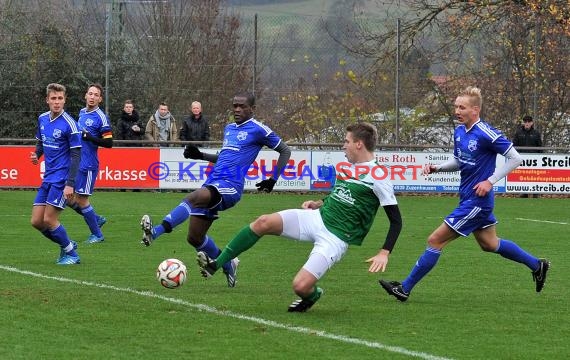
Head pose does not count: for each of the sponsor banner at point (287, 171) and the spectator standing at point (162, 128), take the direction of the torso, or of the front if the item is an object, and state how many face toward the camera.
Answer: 2

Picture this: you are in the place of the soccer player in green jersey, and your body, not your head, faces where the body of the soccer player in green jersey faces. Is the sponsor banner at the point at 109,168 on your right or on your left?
on your right

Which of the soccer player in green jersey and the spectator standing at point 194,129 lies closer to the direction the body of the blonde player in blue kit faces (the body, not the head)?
the soccer player in green jersey

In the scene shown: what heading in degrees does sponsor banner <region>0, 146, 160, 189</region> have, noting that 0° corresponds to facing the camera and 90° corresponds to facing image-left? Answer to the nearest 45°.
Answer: approximately 0°

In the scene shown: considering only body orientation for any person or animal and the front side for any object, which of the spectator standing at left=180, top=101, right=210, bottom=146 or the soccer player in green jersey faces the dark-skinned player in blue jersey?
the spectator standing

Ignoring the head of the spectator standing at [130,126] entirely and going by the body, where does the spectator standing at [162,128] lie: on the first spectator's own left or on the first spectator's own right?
on the first spectator's own left

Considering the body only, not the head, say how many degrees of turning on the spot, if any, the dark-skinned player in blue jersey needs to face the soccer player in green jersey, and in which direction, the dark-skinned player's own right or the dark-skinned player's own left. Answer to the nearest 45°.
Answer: approximately 90° to the dark-skinned player's own left

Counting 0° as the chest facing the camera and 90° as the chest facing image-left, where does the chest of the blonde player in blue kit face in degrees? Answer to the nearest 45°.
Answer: approximately 45°

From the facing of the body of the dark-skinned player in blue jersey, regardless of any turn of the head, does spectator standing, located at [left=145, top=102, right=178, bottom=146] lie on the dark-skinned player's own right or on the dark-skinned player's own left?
on the dark-skinned player's own right

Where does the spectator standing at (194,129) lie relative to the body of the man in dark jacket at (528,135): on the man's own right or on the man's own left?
on the man's own right

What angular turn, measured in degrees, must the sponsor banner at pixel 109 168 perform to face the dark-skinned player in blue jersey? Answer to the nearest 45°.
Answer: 0° — it already faces them
